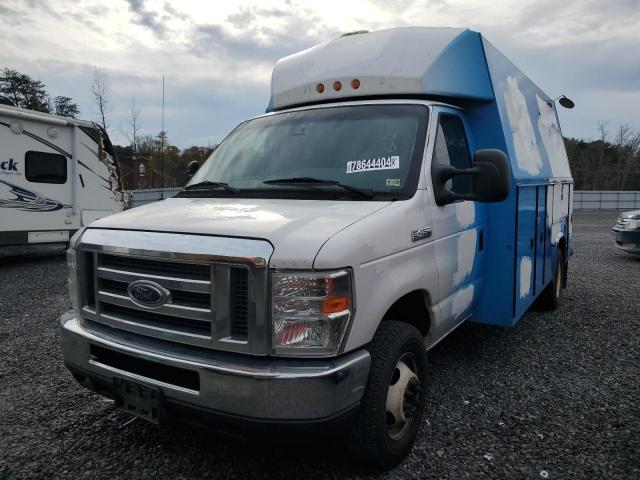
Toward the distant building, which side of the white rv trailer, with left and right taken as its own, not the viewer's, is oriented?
left

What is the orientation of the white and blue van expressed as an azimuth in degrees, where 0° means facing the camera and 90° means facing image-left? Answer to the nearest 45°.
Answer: approximately 45°

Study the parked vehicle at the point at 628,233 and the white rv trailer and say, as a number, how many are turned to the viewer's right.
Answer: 1

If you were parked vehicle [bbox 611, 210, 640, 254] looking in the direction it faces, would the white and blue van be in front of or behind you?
in front

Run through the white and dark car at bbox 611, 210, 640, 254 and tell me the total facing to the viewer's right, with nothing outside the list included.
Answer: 0

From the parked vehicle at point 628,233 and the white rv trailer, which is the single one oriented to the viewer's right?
the white rv trailer

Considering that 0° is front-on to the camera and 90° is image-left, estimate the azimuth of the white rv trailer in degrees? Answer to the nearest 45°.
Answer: approximately 270°

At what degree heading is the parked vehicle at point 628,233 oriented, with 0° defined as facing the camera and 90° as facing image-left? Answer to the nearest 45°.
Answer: approximately 45°

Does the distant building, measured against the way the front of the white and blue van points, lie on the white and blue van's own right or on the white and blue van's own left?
on the white and blue van's own right

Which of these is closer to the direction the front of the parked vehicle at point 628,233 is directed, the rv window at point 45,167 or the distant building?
the rv window

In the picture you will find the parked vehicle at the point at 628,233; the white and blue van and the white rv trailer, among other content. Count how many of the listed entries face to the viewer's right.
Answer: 1

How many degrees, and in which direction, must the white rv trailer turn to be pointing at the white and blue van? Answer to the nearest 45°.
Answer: approximately 90° to its right

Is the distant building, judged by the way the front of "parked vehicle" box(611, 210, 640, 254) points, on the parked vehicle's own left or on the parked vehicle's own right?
on the parked vehicle's own right

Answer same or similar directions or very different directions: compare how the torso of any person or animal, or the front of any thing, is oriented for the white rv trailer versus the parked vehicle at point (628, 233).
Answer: very different directions

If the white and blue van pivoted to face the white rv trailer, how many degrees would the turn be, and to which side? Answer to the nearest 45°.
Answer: approximately 90° to its right
